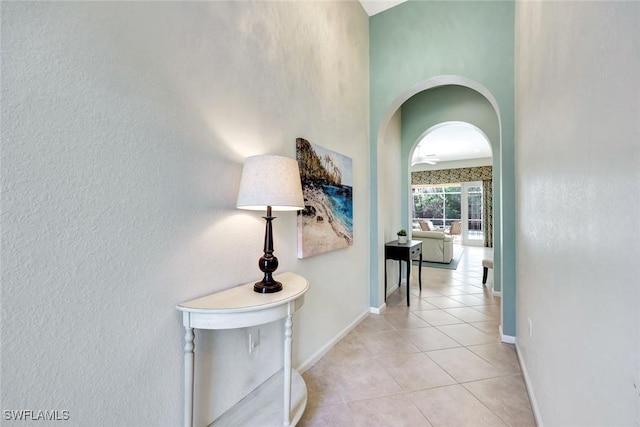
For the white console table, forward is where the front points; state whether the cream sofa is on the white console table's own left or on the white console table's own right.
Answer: on the white console table's own left

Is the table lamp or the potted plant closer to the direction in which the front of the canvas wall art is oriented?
the table lamp

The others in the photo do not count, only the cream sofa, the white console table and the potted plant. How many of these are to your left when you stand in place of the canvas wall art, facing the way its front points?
2

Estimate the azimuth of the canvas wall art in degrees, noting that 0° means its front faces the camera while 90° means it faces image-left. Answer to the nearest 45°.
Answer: approximately 315°

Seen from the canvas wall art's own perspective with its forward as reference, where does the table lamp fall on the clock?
The table lamp is roughly at 2 o'clock from the canvas wall art.

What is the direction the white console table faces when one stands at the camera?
facing the viewer and to the right of the viewer

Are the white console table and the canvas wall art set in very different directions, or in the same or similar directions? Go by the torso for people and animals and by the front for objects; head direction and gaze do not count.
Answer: same or similar directions

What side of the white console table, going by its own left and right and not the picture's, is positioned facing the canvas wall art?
left

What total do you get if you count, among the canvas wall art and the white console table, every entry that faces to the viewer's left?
0

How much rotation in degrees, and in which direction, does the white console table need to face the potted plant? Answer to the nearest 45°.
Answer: approximately 90° to its left

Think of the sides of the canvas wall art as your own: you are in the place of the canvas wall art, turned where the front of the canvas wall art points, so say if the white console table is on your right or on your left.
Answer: on your right

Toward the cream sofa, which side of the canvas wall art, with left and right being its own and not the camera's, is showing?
left

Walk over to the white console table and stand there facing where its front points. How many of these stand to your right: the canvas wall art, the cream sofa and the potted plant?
0
